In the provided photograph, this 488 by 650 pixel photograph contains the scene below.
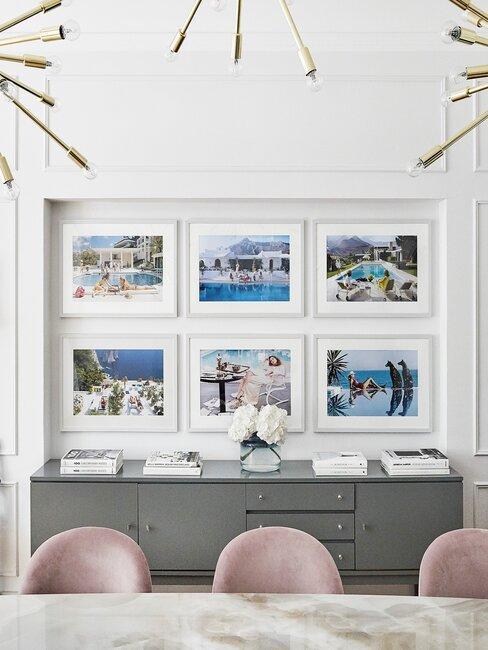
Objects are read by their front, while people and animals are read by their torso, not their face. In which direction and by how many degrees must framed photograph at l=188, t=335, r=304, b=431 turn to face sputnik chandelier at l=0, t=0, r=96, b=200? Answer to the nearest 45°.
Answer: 0° — it already faces it

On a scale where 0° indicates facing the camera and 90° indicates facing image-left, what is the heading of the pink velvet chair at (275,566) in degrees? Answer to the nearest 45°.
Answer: approximately 0°

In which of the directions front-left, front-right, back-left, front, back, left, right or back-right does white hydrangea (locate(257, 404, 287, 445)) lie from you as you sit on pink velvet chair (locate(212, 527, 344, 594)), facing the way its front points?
back

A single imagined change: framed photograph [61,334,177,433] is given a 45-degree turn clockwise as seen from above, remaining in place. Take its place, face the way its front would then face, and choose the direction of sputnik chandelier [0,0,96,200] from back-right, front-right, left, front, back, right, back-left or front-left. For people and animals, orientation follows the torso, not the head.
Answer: front-left

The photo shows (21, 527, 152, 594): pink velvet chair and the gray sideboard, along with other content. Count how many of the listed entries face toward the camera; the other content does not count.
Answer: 2

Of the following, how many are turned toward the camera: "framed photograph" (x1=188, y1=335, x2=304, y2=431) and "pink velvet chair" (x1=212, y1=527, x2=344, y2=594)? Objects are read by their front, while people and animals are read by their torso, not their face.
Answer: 2

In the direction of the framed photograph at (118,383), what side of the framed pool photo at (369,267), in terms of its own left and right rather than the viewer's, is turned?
right

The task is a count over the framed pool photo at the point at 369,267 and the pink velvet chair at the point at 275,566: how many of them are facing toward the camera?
2

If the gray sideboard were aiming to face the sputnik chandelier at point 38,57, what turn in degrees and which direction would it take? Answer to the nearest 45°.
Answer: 0° — it already faces it

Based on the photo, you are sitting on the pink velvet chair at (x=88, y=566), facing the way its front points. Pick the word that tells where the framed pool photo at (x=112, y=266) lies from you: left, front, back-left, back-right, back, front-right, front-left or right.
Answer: back
